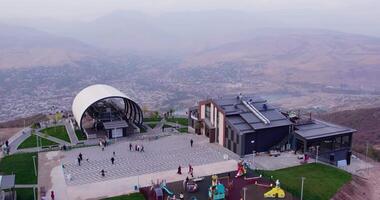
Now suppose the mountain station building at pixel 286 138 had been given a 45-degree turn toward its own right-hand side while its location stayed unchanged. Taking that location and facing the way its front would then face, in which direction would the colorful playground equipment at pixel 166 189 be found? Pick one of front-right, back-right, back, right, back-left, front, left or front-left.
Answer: front-left

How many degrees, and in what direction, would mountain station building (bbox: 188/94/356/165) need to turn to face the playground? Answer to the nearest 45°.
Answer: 0° — it already faces it

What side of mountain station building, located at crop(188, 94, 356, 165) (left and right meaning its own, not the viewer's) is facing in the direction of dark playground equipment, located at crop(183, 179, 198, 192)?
front

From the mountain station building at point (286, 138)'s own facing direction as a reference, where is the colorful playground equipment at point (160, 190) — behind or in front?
in front

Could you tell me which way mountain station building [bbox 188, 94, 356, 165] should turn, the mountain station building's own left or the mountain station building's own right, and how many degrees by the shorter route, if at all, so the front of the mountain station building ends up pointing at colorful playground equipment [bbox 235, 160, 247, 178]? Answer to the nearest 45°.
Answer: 0° — it already faces it

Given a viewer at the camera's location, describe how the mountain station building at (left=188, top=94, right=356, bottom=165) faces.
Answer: facing the viewer and to the left of the viewer
